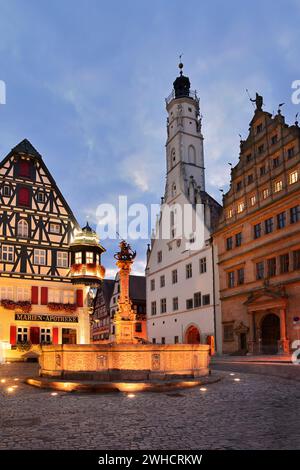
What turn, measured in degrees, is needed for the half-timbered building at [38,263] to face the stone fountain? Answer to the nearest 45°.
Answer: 0° — it already faces it

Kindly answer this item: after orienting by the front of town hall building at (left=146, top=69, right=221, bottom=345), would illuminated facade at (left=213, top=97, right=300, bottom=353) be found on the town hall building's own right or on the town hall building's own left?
on the town hall building's own left

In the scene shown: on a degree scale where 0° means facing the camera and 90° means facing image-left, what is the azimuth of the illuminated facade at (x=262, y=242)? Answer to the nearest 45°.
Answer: approximately 45°

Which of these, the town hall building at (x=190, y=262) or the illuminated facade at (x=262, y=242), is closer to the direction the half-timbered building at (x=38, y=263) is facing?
the illuminated facade

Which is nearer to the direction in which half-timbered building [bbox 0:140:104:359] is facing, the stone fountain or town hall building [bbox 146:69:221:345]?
the stone fountain

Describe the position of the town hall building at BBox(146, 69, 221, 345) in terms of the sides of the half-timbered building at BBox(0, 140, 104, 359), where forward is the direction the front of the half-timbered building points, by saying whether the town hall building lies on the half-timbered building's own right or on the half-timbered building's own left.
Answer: on the half-timbered building's own left

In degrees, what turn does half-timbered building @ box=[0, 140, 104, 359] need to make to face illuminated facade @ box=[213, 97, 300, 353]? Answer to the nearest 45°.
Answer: approximately 45° to its left
